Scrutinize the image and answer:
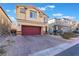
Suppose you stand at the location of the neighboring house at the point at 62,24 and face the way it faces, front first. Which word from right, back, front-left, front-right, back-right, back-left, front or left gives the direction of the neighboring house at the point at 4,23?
front-right

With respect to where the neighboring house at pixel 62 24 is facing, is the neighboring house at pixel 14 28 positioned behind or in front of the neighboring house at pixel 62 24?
in front

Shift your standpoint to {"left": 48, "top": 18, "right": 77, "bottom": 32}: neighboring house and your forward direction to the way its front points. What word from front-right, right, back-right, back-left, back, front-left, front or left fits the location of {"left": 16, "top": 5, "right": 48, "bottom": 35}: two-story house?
front-right
